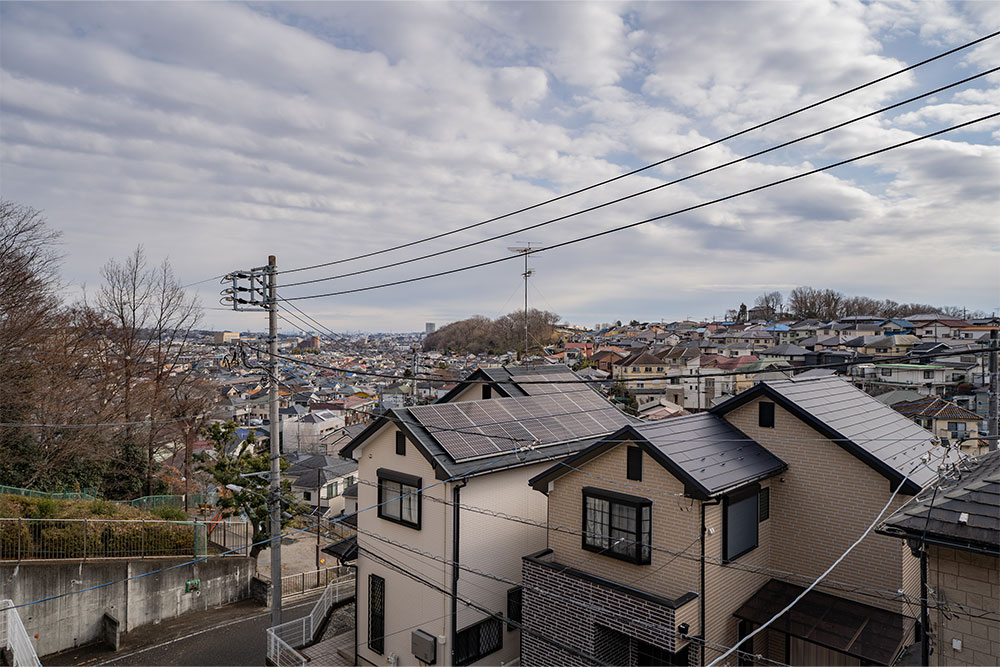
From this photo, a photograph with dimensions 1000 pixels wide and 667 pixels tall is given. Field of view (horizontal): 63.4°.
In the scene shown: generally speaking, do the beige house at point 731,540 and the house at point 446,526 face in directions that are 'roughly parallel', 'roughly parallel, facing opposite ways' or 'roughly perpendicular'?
roughly parallel

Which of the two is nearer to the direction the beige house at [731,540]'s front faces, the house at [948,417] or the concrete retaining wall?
the concrete retaining wall

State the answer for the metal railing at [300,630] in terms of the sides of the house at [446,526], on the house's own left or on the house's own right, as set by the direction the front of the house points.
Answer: on the house's own right

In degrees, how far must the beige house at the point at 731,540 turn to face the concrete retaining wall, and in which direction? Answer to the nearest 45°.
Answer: approximately 45° to its right

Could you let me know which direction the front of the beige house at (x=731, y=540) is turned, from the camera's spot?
facing the viewer and to the left of the viewer

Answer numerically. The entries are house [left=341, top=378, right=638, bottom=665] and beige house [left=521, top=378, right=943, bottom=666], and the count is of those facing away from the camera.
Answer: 0
